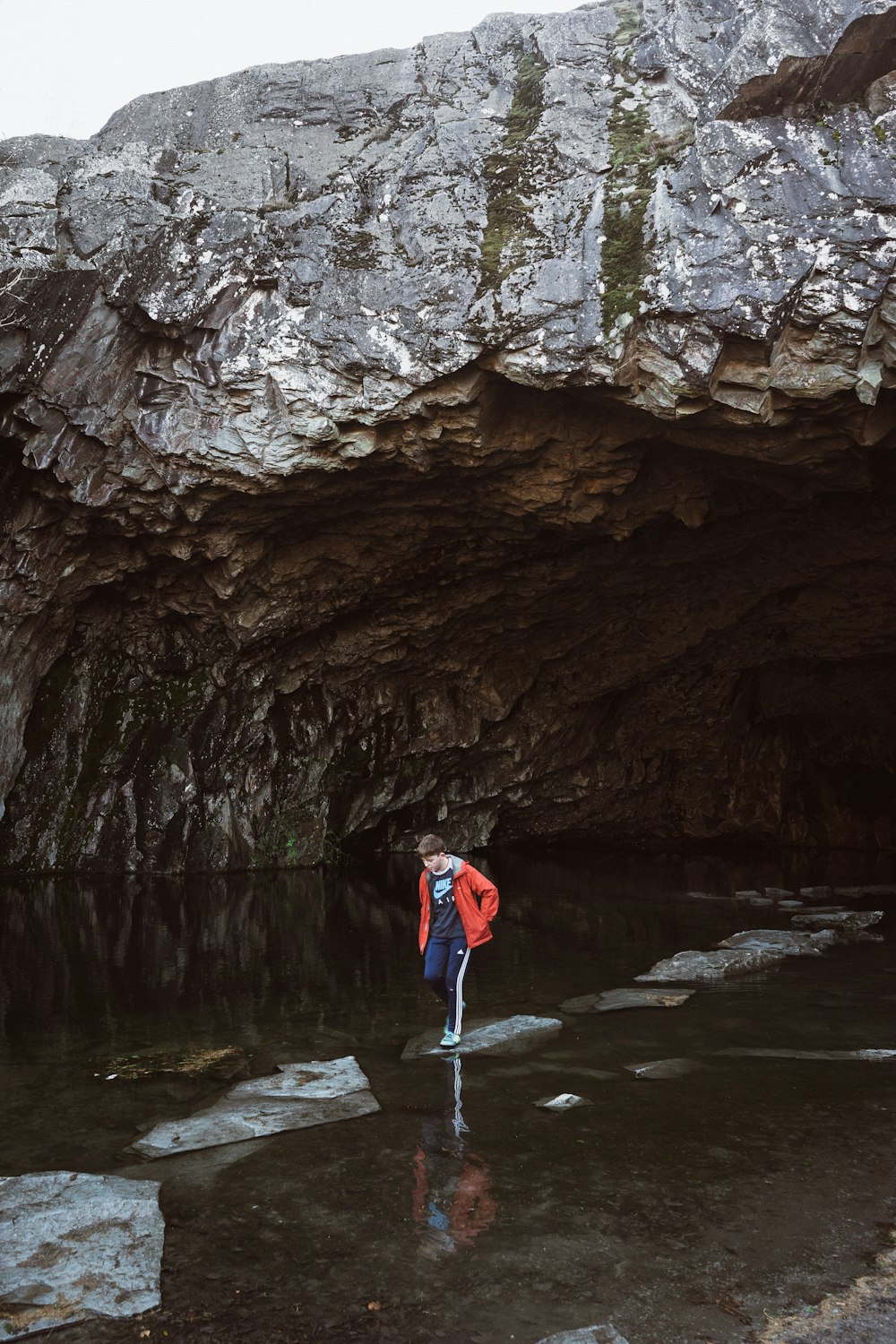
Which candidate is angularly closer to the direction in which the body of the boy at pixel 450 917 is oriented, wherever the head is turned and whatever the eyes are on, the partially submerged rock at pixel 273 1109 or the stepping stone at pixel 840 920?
the partially submerged rock

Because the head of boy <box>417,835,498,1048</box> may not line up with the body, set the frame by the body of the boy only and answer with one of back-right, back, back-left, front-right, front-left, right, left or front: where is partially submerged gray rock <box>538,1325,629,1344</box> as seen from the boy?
front-left

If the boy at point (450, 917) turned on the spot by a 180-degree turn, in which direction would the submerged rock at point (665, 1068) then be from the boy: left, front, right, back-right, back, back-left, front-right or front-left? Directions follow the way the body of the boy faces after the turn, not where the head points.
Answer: right

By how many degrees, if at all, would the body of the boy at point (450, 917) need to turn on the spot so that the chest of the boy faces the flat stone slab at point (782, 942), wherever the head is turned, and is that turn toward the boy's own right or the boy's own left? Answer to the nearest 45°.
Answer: approximately 180°

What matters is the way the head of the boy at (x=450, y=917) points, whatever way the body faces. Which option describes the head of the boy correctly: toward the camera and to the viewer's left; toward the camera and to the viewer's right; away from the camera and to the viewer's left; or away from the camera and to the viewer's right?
toward the camera and to the viewer's left

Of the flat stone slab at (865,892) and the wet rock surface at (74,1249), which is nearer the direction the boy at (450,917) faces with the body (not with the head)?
the wet rock surface

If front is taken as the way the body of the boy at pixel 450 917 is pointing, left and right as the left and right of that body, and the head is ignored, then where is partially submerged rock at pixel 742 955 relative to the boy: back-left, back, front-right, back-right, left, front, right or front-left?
back

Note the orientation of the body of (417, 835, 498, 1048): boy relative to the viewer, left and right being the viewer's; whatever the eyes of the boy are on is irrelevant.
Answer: facing the viewer and to the left of the viewer
